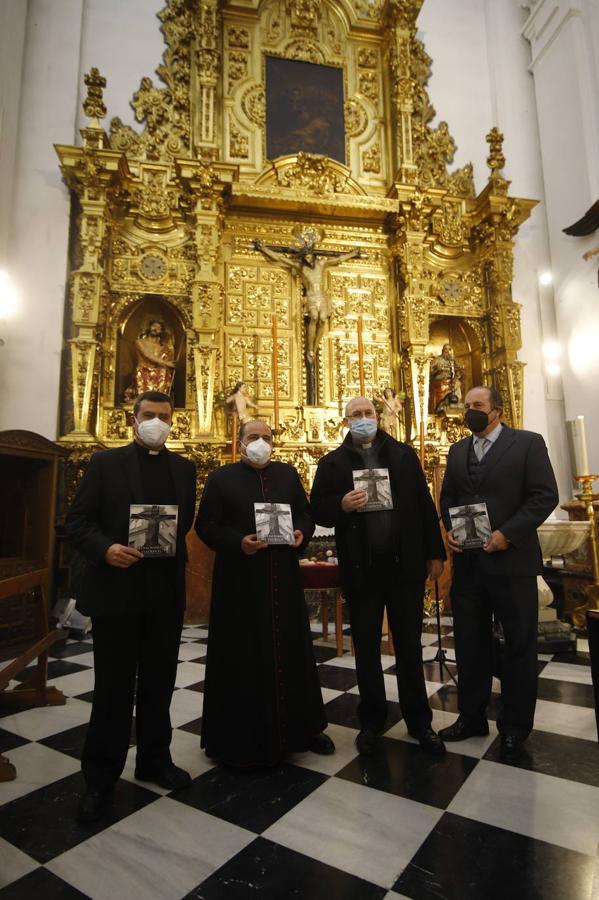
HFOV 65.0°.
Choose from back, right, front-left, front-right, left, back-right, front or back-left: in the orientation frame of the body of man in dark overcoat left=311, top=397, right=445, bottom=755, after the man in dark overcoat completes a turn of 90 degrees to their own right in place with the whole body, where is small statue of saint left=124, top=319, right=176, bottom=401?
front-right

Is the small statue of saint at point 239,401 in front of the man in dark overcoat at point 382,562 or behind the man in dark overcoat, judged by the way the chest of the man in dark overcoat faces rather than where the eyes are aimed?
behind

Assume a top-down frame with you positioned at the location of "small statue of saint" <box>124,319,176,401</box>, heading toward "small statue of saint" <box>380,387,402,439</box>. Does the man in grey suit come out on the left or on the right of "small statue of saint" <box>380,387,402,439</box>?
right

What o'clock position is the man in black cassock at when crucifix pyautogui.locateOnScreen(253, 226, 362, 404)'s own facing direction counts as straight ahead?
The man in black cassock is roughly at 12 o'clock from the crucifix.

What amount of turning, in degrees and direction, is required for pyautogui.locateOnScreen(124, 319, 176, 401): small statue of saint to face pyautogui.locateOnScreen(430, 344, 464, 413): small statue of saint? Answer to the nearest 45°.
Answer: approximately 90° to its left
